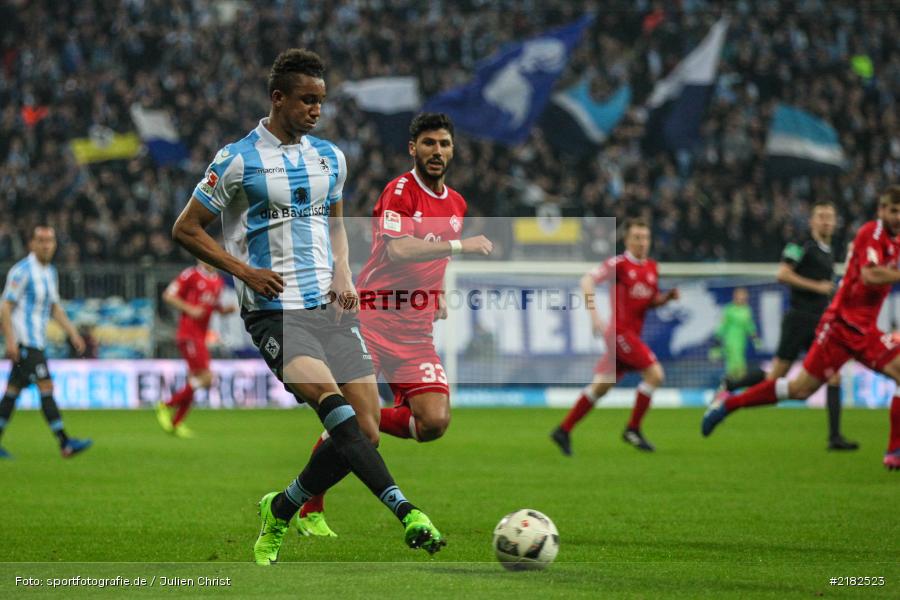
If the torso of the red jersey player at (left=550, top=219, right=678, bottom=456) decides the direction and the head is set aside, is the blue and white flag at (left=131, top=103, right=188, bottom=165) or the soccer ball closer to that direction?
the soccer ball

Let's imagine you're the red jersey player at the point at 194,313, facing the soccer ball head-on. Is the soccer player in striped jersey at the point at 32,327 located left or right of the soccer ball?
right

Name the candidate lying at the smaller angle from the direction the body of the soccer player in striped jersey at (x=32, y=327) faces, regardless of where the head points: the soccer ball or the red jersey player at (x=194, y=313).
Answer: the soccer ball

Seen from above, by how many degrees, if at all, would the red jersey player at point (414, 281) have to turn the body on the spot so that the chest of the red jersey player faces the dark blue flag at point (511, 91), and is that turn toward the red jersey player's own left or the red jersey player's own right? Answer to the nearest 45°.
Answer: approximately 135° to the red jersey player's own left

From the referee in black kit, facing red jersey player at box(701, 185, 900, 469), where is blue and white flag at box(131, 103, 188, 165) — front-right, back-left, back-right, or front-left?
back-right

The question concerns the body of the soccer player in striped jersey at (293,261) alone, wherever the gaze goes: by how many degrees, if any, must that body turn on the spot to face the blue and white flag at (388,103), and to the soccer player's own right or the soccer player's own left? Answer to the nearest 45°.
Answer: approximately 135° to the soccer player's own left

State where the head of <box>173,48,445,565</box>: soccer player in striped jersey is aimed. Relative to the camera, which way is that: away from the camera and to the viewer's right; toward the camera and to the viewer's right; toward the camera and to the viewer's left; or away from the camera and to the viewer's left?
toward the camera and to the viewer's right
